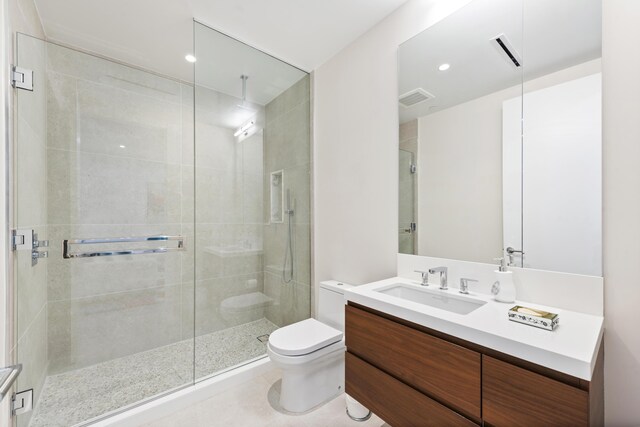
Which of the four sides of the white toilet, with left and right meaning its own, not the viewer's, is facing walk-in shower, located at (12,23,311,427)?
right

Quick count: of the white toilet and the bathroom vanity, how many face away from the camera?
0

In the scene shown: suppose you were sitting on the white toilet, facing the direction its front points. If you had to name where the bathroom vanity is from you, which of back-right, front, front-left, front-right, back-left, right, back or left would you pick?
left

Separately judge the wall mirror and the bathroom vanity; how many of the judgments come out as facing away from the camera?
0

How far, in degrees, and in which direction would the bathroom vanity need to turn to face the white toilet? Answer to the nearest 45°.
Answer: approximately 45° to its right

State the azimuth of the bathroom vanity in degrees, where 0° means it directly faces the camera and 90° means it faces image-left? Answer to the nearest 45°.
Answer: approximately 45°
